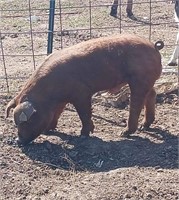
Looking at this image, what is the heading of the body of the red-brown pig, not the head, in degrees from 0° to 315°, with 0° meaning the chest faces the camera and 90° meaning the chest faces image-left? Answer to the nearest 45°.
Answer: approximately 90°

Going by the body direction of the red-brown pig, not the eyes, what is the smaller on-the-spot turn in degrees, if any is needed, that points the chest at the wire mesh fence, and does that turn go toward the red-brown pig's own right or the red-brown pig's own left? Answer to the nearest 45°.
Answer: approximately 90° to the red-brown pig's own right
